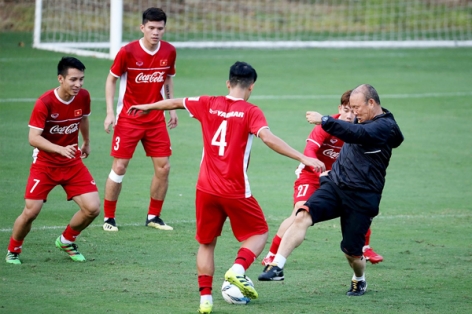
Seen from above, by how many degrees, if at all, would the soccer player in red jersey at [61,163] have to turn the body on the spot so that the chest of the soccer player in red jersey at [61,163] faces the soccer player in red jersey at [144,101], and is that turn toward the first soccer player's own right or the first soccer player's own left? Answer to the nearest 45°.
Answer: approximately 90° to the first soccer player's own left

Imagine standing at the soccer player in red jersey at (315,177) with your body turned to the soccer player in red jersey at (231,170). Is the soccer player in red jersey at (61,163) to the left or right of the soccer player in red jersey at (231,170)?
right

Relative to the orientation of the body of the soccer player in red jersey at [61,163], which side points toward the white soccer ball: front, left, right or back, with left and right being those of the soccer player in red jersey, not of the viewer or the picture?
front

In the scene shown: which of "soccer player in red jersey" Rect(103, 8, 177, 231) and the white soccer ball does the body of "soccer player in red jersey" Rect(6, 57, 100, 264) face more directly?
the white soccer ball

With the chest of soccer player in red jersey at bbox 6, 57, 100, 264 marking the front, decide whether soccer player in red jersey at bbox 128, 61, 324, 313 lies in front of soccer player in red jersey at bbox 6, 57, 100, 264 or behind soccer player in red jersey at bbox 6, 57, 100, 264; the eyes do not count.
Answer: in front

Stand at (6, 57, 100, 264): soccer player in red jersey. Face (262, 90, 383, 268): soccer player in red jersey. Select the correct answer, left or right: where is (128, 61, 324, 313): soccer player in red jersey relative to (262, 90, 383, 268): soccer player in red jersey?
right

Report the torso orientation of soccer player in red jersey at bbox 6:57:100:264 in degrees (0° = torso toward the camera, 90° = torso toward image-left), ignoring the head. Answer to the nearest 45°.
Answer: approximately 315°

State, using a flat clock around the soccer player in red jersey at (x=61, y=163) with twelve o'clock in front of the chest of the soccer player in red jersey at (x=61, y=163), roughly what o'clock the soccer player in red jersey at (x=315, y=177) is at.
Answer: the soccer player in red jersey at (x=315, y=177) is roughly at 11 o'clock from the soccer player in red jersey at (x=61, y=163).

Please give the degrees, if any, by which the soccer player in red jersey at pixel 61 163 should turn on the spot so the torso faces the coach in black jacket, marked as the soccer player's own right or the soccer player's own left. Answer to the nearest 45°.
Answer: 0° — they already face them
